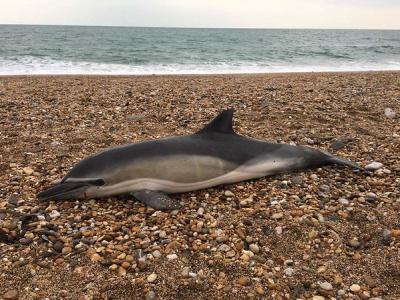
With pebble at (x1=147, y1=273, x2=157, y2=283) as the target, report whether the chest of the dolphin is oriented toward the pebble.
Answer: no

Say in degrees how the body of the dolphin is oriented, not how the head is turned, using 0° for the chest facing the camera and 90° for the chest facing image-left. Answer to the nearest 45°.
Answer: approximately 90°

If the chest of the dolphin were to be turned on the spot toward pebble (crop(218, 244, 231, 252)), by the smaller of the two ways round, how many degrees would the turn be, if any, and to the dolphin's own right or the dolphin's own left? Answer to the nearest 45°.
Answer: approximately 135° to the dolphin's own left

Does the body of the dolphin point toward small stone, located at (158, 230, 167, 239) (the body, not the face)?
no

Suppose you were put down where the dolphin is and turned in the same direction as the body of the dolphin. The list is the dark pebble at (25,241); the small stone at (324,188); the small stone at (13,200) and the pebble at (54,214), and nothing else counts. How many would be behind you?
1

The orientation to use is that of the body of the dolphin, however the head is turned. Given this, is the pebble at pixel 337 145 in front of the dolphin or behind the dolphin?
behind

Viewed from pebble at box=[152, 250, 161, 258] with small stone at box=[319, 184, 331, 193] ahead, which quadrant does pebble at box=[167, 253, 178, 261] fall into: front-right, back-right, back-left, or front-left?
front-right

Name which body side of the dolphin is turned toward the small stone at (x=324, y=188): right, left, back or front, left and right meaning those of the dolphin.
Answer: back

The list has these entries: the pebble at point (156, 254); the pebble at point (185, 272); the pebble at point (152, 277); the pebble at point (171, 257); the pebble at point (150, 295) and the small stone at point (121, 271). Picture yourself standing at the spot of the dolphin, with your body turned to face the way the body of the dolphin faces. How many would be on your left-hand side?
6

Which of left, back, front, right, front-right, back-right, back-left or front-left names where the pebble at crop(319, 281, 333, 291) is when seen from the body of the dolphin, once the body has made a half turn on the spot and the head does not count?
front-right

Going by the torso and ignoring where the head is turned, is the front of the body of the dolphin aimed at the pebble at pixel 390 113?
no

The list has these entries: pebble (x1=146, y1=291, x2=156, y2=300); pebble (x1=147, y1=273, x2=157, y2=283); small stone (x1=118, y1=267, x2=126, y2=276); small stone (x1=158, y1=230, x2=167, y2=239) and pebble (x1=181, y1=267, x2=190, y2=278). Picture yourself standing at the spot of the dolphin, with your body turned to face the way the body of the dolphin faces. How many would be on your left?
5

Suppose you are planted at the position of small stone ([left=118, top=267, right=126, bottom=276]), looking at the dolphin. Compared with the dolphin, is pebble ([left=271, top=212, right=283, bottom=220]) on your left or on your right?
right

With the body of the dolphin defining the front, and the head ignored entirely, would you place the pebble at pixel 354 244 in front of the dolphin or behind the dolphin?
behind

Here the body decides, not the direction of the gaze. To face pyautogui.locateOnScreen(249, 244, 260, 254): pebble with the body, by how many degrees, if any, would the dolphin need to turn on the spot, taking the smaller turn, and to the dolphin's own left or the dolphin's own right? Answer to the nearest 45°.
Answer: approximately 135° to the dolphin's own left

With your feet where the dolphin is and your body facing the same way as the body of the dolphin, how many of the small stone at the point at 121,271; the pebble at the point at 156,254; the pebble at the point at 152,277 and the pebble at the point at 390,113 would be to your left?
3

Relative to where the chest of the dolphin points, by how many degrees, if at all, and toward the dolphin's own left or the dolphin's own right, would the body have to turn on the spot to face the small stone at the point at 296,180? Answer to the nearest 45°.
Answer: approximately 180°

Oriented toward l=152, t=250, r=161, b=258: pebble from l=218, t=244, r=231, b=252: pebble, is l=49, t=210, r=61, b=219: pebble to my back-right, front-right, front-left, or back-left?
front-right

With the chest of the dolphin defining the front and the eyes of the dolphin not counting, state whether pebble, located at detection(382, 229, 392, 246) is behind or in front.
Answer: behind
